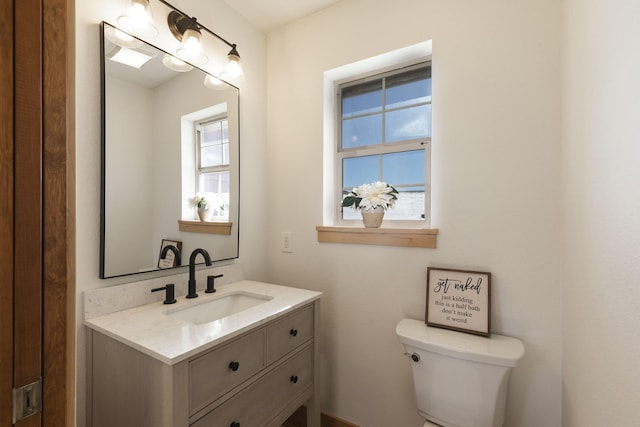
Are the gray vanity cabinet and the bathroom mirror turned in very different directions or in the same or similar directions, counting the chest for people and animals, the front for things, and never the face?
same or similar directions

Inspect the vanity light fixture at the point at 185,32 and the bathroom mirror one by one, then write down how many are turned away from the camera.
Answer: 0

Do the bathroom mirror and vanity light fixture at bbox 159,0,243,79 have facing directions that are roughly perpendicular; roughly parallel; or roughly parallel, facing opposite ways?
roughly parallel

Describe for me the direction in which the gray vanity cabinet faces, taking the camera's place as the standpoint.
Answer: facing the viewer and to the right of the viewer

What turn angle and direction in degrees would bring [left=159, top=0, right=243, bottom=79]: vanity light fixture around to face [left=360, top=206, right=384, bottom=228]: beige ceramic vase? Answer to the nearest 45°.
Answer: approximately 45° to its left

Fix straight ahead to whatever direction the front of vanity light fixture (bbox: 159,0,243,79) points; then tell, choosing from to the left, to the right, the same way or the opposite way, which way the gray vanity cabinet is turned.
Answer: the same way

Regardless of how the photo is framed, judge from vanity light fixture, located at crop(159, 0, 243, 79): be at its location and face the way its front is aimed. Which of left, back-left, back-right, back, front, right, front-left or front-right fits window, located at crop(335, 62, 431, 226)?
front-left

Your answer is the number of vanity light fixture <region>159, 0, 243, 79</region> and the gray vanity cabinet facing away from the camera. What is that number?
0

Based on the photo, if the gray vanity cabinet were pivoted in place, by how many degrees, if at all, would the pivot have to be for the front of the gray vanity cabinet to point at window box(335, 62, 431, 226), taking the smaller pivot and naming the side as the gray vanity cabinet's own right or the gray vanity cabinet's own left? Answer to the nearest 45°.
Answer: approximately 45° to the gray vanity cabinet's own left

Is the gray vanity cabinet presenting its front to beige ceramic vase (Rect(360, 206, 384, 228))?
no

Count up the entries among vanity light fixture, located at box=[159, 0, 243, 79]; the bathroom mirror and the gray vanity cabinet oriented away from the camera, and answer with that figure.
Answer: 0
